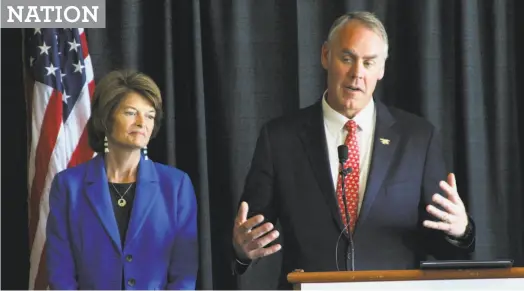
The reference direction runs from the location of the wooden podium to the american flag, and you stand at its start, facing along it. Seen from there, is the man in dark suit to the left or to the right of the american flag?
right

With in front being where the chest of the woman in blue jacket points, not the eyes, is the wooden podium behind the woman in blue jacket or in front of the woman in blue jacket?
in front

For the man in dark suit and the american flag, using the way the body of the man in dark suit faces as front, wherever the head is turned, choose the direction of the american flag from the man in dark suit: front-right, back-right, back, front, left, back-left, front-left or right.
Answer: right

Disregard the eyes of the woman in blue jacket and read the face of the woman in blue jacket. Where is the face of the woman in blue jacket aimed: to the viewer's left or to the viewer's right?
to the viewer's right

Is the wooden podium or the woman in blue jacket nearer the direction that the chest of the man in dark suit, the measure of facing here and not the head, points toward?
the wooden podium

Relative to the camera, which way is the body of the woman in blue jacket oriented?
toward the camera

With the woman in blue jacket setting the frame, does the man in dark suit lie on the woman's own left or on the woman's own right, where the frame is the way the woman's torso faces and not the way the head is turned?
on the woman's own left

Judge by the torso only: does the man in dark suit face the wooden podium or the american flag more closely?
the wooden podium

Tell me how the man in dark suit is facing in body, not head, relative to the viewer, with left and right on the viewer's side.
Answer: facing the viewer

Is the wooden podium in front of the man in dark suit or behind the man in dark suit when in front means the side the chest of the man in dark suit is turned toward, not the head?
in front

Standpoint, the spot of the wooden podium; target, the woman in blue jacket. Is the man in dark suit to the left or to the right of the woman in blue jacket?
right

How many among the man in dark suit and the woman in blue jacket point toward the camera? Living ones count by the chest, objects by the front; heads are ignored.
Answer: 2
